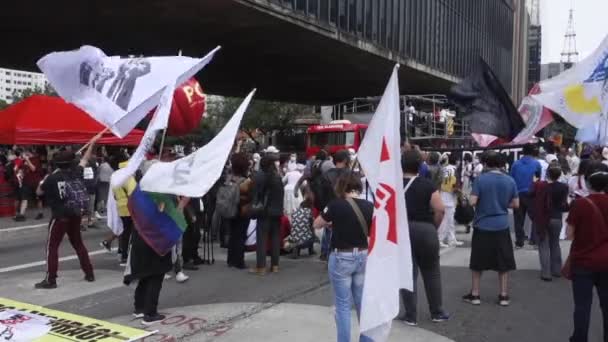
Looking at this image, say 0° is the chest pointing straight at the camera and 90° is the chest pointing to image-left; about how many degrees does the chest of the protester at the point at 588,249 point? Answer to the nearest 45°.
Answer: approximately 180°

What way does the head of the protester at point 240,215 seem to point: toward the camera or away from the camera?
away from the camera

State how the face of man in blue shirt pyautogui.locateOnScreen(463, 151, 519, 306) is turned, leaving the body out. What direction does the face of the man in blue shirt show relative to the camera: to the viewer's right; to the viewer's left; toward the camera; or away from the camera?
away from the camera

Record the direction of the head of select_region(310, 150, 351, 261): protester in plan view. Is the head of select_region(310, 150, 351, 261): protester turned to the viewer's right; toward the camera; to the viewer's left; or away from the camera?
away from the camera

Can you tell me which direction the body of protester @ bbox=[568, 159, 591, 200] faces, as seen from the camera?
away from the camera

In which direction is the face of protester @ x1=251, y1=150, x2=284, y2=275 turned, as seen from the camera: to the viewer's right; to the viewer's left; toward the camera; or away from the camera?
away from the camera

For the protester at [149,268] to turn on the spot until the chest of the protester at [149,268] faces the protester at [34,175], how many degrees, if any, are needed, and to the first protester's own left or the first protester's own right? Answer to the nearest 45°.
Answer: approximately 90° to the first protester's own left
